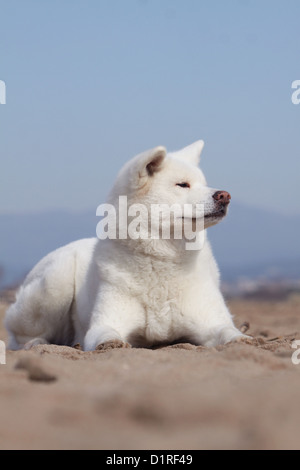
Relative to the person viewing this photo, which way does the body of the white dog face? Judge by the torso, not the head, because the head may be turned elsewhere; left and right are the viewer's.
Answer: facing the viewer and to the right of the viewer
